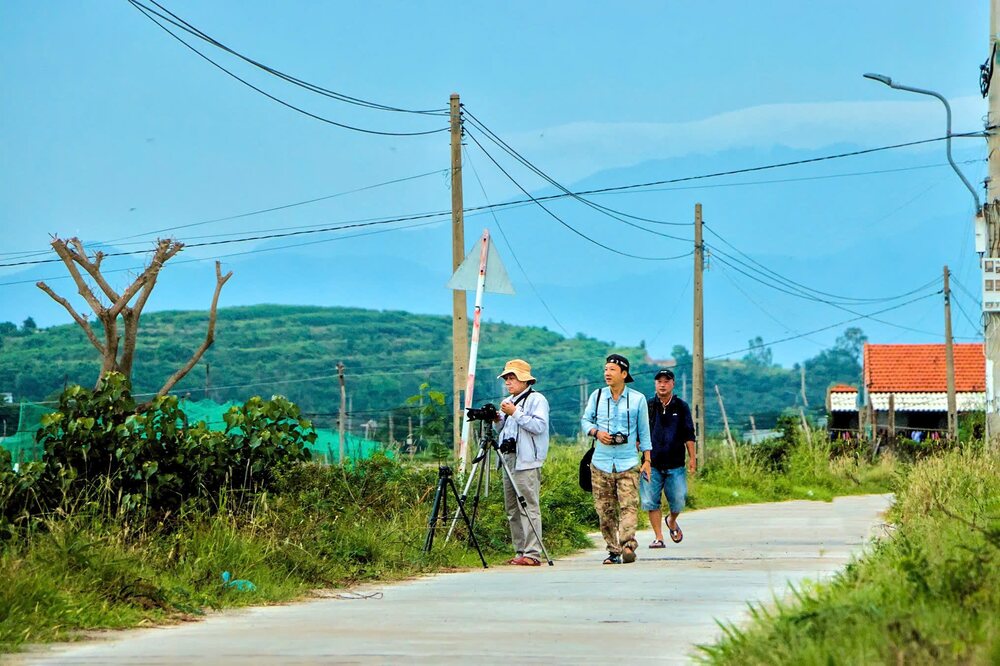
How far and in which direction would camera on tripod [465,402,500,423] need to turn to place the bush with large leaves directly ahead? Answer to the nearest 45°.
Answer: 0° — it already faces it

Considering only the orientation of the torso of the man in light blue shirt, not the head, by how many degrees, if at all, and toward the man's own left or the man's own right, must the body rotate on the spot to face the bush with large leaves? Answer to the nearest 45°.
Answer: approximately 90° to the man's own right

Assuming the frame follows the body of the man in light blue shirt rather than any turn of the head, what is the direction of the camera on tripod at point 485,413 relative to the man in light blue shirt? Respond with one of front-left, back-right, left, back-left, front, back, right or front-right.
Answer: right

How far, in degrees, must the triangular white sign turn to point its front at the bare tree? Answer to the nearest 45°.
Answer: approximately 90° to its left

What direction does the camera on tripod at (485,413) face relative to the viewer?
to the viewer's left

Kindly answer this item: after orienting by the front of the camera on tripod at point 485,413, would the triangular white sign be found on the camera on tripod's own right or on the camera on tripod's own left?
on the camera on tripod's own right

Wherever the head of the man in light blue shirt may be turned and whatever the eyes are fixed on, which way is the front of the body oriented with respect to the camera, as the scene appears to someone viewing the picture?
toward the camera

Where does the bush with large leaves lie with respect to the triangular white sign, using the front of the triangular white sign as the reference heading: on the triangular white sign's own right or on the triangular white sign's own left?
on the triangular white sign's own left

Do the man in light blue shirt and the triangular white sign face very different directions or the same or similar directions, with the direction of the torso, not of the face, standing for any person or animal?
very different directions

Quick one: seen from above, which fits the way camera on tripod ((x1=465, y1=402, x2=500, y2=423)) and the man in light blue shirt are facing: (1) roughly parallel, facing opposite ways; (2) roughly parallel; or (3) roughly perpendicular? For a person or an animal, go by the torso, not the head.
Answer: roughly perpendicular

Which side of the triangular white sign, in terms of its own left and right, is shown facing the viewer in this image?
back
